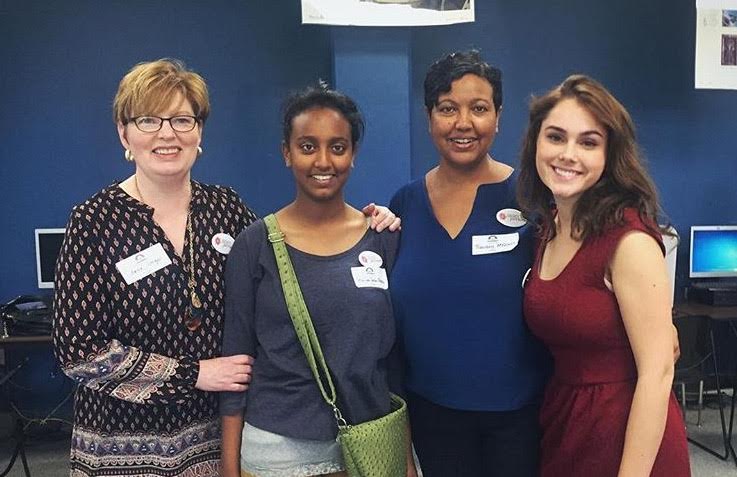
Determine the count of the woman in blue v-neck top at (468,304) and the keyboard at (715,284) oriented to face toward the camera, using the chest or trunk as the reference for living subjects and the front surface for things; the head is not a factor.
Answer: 2

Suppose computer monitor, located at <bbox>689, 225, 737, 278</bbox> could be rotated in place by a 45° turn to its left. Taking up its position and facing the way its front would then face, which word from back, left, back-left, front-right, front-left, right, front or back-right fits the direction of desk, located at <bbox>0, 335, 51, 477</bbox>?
right

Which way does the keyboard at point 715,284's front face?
toward the camera

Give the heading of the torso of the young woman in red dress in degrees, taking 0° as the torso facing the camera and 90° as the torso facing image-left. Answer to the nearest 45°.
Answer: approximately 45°

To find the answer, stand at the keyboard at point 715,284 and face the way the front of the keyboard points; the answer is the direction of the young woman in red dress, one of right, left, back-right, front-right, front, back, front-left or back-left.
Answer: front

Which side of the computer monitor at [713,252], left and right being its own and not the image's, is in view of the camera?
front

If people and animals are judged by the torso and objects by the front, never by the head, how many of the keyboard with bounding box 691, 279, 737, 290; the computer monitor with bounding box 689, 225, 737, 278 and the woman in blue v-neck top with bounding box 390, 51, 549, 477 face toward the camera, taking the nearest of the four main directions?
3

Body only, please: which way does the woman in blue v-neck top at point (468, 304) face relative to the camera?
toward the camera
